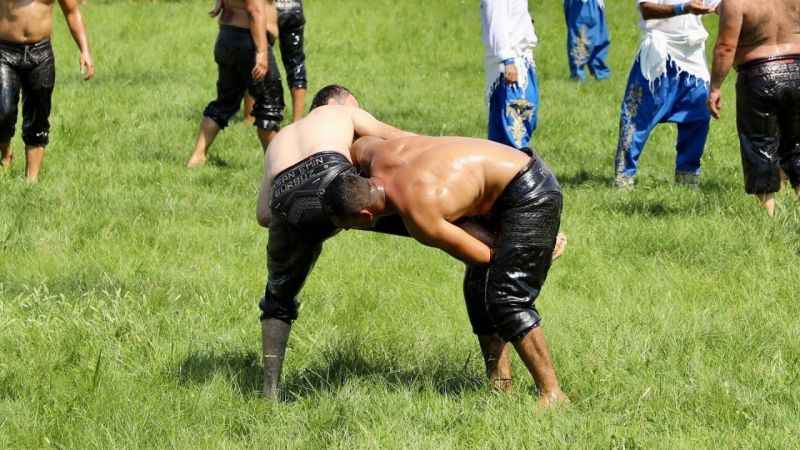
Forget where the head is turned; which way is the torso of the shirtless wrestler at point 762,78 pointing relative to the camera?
away from the camera

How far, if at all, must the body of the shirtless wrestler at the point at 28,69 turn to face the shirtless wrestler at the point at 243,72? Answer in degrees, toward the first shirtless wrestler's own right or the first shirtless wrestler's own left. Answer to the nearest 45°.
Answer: approximately 90° to the first shirtless wrestler's own left

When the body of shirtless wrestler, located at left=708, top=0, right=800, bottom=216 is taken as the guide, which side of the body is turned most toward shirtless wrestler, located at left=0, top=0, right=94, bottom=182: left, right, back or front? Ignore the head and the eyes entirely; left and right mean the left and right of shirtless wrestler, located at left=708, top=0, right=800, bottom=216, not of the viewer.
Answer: left

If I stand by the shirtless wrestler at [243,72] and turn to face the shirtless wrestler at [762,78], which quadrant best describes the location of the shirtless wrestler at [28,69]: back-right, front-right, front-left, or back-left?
back-right

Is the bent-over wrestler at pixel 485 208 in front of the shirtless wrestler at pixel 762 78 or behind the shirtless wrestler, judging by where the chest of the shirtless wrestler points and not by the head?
behind

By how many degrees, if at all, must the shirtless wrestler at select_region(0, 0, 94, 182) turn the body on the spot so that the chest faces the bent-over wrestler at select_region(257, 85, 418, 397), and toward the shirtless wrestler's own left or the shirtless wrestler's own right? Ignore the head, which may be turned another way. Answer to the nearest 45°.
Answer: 0° — they already face them

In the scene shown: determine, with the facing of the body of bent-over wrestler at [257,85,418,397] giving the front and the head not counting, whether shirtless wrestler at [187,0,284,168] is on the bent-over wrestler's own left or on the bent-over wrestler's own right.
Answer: on the bent-over wrestler's own left

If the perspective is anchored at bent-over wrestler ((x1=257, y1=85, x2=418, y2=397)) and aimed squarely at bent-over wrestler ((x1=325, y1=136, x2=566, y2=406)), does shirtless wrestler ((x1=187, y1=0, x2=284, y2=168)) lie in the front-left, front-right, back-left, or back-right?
back-left

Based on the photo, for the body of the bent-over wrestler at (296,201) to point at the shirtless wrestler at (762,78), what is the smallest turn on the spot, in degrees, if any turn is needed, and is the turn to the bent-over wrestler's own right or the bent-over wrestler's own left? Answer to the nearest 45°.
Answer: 0° — they already face them

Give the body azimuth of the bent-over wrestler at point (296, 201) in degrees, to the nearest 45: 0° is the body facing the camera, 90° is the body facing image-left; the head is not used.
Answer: approximately 225°

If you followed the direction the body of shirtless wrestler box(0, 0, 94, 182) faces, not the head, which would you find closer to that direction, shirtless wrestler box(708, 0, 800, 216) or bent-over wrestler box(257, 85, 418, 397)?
the bent-over wrestler

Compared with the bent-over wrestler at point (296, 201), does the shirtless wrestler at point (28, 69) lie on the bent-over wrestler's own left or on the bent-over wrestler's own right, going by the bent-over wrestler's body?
on the bent-over wrestler's own left

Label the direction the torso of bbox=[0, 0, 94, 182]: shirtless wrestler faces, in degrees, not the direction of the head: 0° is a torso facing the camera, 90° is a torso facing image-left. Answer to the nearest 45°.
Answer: approximately 0°
